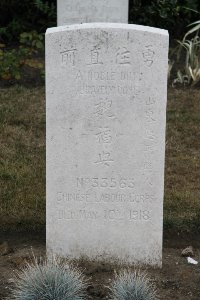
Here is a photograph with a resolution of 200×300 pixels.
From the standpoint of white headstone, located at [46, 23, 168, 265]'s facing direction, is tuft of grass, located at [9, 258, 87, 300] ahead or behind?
ahead

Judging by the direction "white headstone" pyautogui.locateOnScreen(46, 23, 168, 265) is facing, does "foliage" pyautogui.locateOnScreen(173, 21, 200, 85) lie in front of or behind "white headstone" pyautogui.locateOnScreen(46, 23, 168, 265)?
behind

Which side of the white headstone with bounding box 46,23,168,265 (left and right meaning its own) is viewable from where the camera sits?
front

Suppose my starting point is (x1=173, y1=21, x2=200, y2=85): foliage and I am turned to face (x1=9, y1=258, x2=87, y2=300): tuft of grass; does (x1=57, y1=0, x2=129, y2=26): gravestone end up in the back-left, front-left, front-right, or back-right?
front-right

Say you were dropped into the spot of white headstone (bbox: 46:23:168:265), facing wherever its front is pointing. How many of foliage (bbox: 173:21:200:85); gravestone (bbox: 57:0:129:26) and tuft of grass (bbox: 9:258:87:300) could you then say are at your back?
2

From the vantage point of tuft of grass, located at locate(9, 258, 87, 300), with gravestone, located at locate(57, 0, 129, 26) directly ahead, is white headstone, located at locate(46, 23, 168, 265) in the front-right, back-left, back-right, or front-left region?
front-right

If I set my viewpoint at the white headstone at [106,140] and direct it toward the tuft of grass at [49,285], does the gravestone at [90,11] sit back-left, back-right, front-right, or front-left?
back-right

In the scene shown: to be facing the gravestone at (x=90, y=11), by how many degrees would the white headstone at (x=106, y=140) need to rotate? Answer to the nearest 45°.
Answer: approximately 180°
